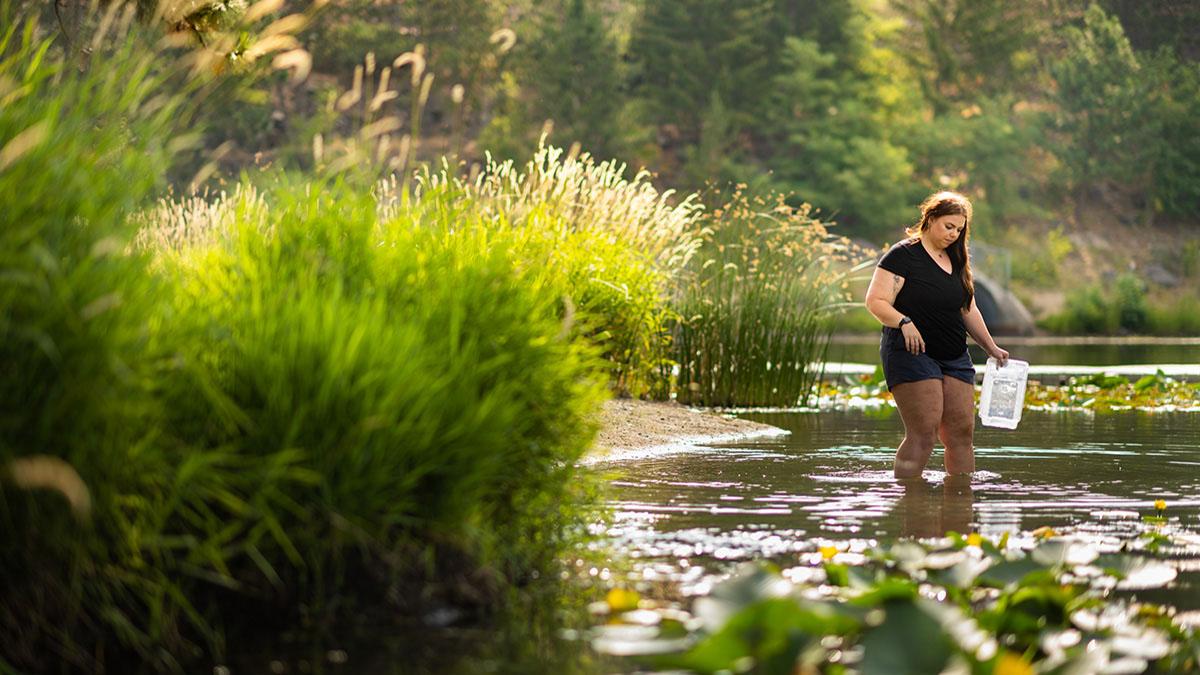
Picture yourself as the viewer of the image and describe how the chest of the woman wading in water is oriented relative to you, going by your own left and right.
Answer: facing the viewer and to the right of the viewer

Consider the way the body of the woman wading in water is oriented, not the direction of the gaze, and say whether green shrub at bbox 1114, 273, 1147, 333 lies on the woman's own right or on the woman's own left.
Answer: on the woman's own left
